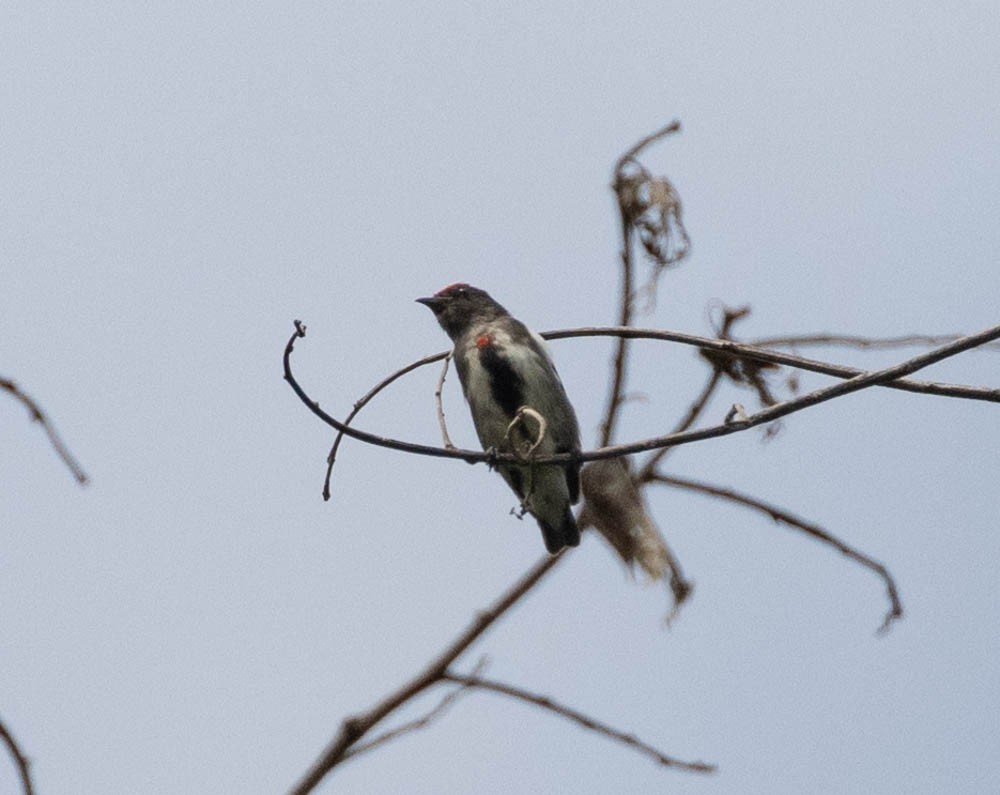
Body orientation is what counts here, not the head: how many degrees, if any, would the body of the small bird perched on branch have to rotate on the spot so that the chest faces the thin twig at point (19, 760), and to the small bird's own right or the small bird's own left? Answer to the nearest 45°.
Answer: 0° — it already faces it

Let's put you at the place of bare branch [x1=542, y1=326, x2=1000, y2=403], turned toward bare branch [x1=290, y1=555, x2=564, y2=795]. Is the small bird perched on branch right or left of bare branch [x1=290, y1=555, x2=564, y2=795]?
right

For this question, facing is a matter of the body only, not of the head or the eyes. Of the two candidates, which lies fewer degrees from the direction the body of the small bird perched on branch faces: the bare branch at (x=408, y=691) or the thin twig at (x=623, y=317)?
the bare branch

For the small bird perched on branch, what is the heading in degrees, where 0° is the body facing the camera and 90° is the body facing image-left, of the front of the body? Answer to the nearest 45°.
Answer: approximately 45°
